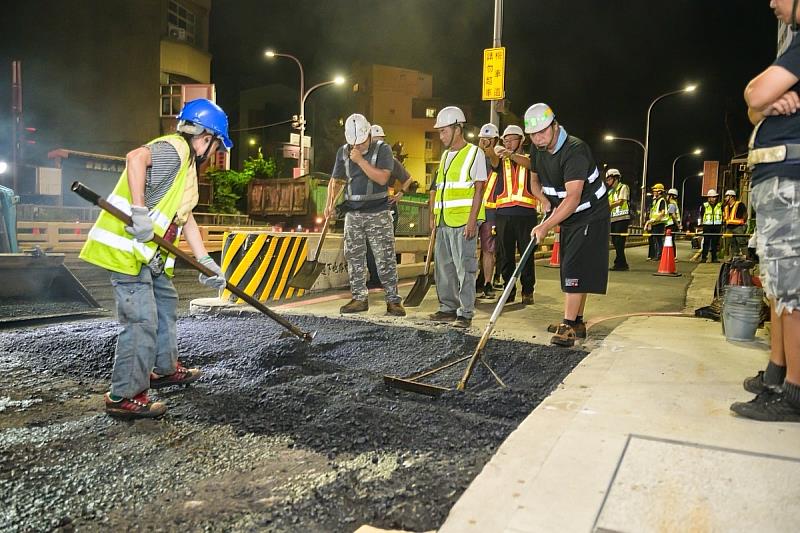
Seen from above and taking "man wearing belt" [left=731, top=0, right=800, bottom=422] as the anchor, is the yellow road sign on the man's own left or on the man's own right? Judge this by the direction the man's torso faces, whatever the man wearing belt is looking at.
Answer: on the man's own right

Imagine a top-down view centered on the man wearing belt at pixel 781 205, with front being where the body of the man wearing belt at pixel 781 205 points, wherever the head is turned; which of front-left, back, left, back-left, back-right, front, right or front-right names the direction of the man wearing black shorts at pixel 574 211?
front-right

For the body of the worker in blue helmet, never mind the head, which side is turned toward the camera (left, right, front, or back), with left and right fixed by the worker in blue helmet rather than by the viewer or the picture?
right

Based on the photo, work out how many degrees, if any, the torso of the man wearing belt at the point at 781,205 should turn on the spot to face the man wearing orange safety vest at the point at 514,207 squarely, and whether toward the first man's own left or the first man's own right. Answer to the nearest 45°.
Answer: approximately 45° to the first man's own right

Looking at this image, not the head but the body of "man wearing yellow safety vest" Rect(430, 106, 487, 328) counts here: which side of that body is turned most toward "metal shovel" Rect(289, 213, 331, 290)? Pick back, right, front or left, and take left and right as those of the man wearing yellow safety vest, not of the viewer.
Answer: right

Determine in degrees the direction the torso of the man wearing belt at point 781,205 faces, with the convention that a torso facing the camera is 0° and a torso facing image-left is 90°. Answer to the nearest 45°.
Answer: approximately 90°

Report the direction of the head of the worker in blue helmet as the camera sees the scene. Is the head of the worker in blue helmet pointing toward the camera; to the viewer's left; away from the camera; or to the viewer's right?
to the viewer's right

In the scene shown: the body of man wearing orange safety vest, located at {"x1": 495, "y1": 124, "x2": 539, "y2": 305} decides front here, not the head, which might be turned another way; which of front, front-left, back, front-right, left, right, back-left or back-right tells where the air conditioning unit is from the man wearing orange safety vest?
back-right

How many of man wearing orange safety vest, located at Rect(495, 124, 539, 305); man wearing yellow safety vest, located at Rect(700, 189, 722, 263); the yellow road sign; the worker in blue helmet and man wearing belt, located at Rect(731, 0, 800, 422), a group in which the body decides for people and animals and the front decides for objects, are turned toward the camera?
3

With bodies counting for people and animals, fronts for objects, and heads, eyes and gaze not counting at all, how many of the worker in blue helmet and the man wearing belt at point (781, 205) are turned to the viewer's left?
1

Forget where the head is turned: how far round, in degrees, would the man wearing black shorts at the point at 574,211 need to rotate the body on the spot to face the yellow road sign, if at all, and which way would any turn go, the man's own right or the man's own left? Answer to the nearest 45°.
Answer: approximately 135° to the man's own right

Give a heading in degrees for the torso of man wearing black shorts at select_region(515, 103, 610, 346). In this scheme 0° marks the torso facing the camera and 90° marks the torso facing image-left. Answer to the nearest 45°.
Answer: approximately 45°

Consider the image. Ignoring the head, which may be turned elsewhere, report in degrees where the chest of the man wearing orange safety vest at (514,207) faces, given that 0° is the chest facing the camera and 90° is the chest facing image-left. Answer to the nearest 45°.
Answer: approximately 0°

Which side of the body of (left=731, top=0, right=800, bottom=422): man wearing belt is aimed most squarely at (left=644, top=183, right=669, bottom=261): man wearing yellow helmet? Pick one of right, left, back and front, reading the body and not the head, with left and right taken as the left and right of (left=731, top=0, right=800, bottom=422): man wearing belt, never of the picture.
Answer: right
